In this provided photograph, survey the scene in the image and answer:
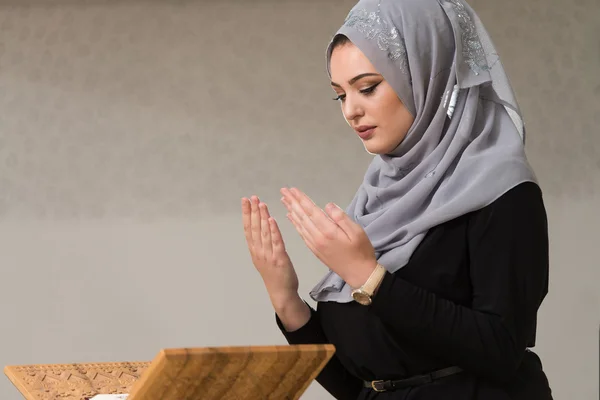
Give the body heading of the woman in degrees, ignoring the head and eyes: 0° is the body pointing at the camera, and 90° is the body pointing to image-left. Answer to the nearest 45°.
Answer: approximately 45°

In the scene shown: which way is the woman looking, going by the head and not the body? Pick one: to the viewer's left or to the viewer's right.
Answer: to the viewer's left
